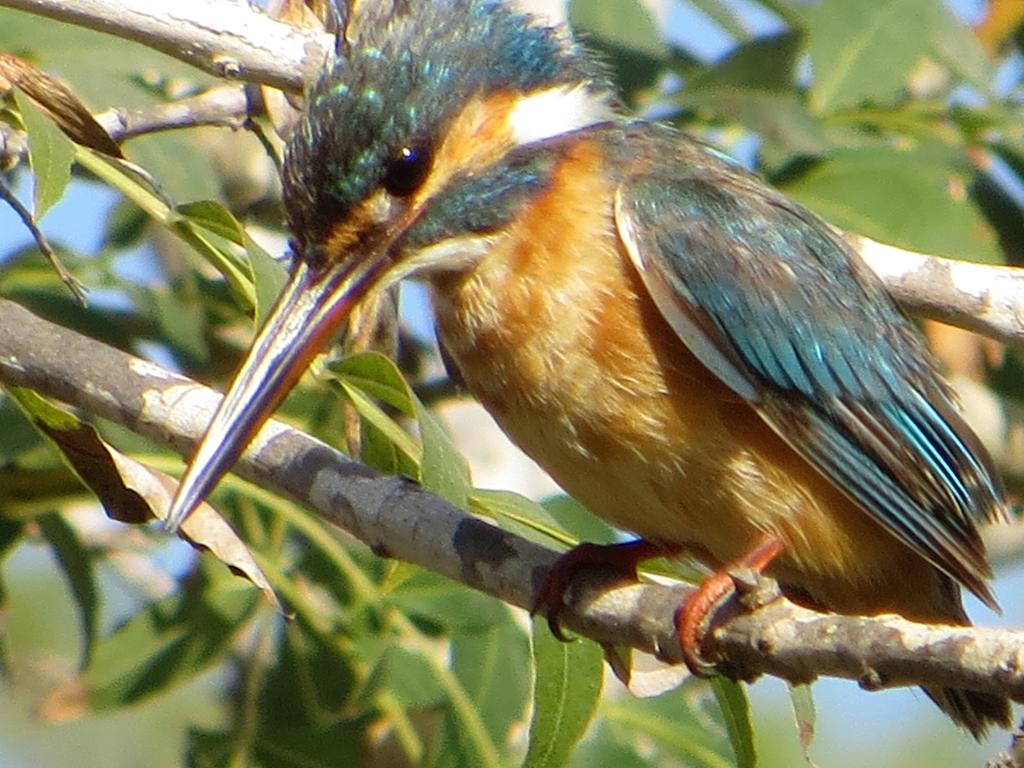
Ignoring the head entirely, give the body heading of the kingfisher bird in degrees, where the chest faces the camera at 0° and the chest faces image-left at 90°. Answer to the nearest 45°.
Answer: approximately 90°

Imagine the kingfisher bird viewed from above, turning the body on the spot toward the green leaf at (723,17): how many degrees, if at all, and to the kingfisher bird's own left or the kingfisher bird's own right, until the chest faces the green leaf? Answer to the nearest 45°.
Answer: approximately 90° to the kingfisher bird's own right

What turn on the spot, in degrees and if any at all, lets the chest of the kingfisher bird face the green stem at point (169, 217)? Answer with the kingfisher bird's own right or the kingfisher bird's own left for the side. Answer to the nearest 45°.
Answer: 0° — it already faces it

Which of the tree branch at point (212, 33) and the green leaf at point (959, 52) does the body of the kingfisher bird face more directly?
the tree branch

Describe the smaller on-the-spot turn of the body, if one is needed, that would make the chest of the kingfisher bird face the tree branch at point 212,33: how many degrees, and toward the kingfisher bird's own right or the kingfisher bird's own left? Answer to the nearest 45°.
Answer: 0° — it already faces it
